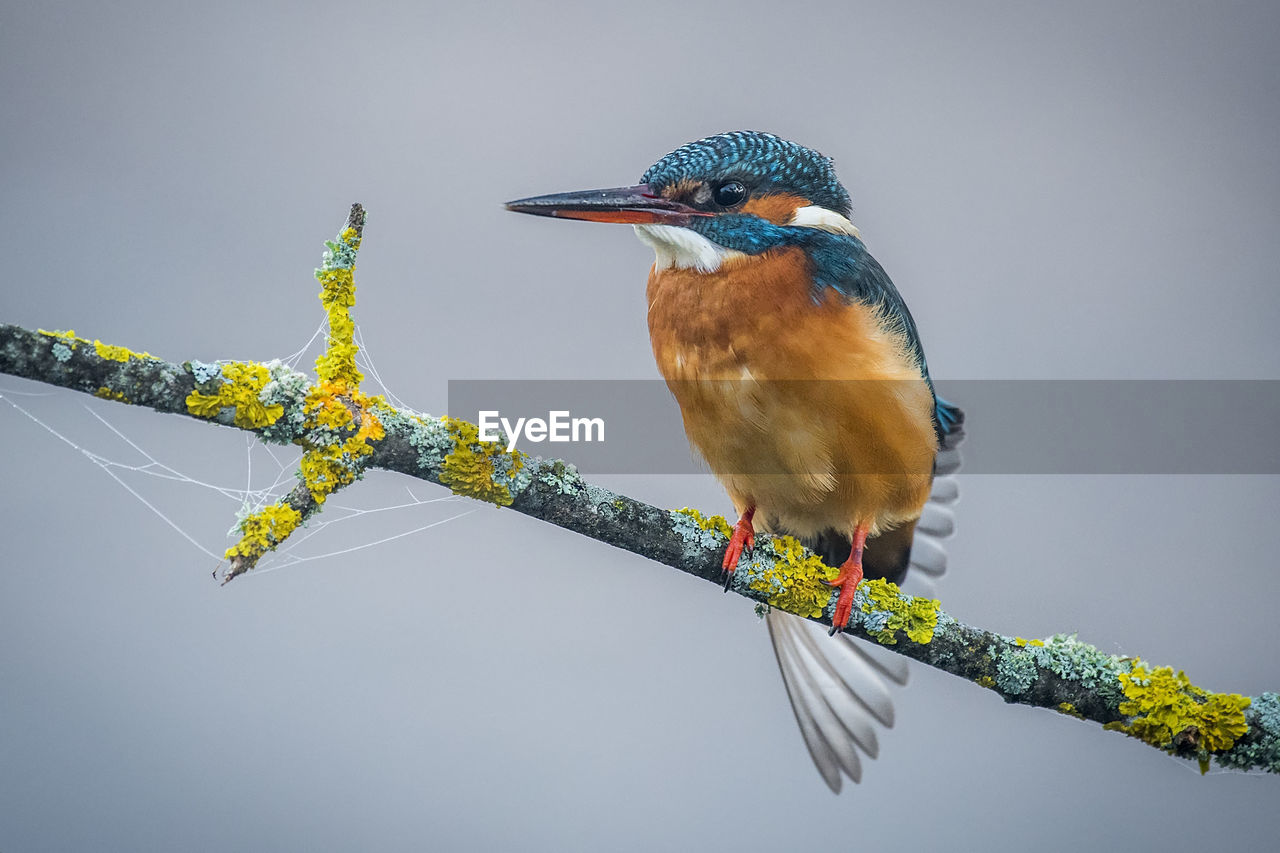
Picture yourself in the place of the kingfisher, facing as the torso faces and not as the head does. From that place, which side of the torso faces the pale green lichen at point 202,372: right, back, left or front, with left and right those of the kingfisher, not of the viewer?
right

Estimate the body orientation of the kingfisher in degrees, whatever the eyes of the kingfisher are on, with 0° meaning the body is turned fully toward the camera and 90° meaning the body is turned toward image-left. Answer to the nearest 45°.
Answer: approximately 45°
